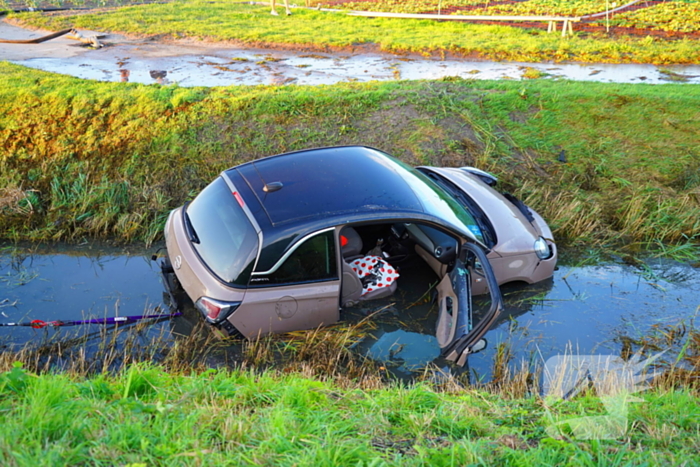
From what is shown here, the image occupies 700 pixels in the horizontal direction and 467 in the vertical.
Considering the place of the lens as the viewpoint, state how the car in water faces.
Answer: facing away from the viewer and to the right of the viewer

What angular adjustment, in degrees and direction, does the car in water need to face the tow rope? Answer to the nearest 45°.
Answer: approximately 135° to its left
